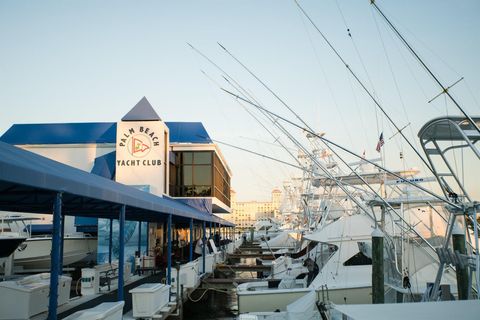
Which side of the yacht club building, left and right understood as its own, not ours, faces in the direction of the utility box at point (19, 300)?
front

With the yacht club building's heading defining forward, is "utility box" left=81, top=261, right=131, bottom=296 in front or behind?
in front

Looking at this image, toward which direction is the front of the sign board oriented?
toward the camera

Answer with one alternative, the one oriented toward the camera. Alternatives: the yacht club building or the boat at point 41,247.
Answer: the yacht club building

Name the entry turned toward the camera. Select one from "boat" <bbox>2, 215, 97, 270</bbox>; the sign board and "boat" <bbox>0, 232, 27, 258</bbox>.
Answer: the sign board

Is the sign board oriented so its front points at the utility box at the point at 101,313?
yes

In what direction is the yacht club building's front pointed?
toward the camera

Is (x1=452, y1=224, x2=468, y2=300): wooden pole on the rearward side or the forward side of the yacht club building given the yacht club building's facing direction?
on the forward side
